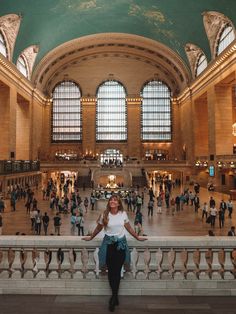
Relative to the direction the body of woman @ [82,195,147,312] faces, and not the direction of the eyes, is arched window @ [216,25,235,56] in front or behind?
behind

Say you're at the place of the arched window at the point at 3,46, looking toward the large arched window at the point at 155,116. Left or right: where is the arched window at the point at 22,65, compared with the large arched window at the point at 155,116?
left

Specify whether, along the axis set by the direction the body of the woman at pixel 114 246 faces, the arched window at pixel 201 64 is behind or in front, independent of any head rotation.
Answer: behind

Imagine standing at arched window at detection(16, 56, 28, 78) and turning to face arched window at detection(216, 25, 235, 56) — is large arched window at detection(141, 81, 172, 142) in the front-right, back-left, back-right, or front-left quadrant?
front-left

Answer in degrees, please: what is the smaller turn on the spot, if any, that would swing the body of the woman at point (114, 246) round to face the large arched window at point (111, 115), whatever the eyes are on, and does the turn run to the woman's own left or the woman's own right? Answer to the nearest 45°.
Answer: approximately 180°

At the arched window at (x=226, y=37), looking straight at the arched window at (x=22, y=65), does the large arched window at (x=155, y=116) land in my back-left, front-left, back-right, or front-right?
front-right

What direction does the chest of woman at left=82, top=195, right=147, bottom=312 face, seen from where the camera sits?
toward the camera

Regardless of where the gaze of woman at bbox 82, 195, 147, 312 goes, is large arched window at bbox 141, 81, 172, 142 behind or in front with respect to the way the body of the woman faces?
behind

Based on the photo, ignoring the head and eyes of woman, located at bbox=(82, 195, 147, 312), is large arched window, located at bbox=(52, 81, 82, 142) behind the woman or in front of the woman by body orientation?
behind

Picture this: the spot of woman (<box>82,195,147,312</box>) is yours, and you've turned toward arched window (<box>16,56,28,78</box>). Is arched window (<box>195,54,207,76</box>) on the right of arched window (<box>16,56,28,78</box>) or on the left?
right

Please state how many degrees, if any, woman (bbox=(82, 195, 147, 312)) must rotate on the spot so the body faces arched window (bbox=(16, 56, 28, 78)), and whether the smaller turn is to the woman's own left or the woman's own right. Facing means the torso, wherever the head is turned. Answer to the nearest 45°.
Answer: approximately 180°
